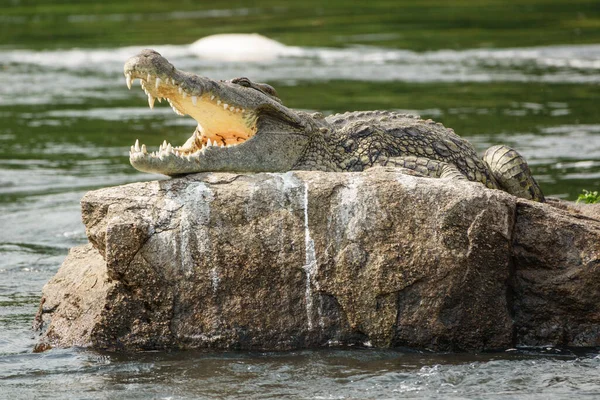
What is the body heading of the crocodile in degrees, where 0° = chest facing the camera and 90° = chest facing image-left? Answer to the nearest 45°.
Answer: approximately 90°
